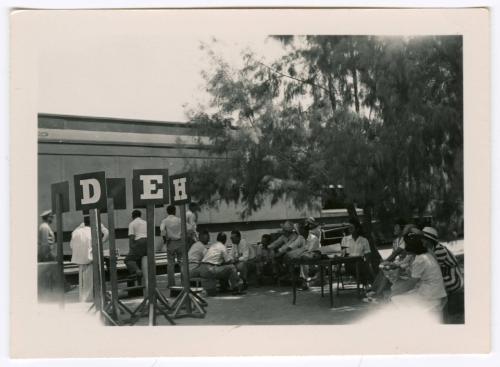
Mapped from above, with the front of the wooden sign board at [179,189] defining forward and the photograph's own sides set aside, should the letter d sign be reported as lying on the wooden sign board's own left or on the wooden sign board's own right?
on the wooden sign board's own right

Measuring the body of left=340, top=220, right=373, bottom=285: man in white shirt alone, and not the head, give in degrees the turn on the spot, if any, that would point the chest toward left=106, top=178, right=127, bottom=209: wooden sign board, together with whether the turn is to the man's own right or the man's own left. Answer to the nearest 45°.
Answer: approximately 45° to the man's own right

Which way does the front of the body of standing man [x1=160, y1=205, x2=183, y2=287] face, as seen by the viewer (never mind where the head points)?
away from the camera

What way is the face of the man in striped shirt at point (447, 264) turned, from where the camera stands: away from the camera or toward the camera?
away from the camera

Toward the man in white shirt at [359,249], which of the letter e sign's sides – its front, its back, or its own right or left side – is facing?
left

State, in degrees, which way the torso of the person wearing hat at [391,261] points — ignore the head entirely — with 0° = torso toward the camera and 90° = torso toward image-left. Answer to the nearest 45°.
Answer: approximately 90°

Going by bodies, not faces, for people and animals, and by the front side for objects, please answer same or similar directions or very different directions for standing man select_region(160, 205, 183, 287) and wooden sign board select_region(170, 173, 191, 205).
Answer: very different directions

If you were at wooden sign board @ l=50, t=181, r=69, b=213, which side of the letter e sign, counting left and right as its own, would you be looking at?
right

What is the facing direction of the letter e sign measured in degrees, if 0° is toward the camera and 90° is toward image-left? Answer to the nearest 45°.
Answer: approximately 0°

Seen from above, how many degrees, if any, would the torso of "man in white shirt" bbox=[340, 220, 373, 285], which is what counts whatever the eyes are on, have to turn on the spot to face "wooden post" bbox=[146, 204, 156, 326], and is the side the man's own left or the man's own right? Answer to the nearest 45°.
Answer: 0° — they already face it

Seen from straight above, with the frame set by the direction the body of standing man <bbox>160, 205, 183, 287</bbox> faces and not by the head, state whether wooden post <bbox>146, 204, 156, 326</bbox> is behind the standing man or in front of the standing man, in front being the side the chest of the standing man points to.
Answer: behind

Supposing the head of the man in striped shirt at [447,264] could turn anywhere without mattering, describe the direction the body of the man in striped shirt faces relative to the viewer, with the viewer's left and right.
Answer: facing to the left of the viewer
